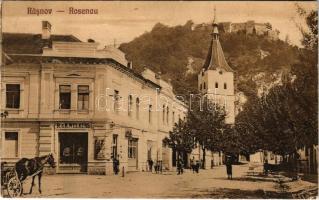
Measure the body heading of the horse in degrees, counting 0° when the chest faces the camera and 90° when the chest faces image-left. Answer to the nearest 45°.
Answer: approximately 270°

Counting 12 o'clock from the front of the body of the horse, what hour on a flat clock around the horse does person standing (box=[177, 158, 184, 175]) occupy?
The person standing is roughly at 12 o'clock from the horse.
